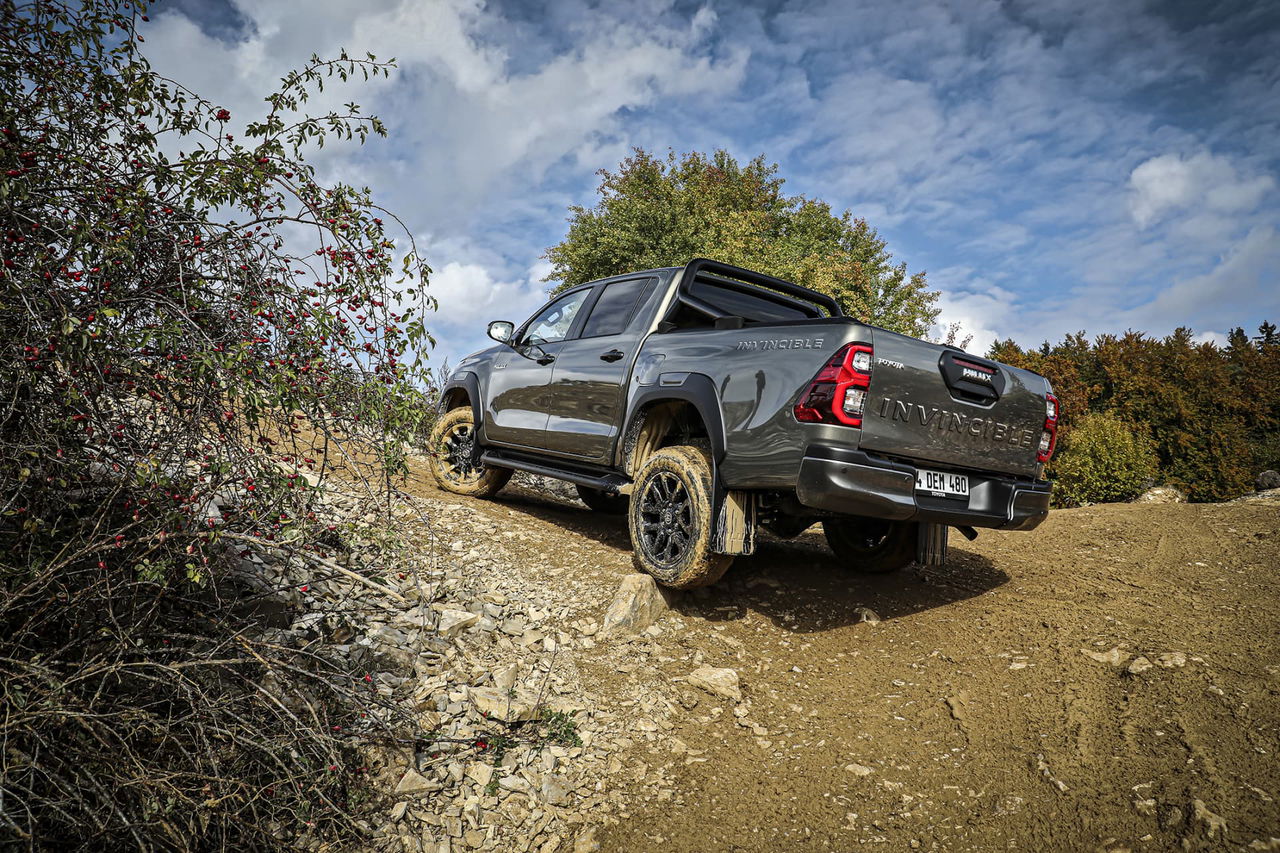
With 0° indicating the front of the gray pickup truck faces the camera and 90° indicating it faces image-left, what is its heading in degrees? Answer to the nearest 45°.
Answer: approximately 135°

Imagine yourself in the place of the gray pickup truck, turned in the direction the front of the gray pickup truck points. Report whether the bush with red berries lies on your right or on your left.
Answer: on your left

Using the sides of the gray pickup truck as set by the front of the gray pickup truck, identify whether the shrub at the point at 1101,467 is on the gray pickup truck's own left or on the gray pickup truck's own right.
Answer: on the gray pickup truck's own right
